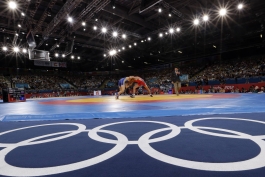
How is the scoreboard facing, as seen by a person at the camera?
facing the viewer and to the right of the viewer

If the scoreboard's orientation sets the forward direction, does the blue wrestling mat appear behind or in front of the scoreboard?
in front
